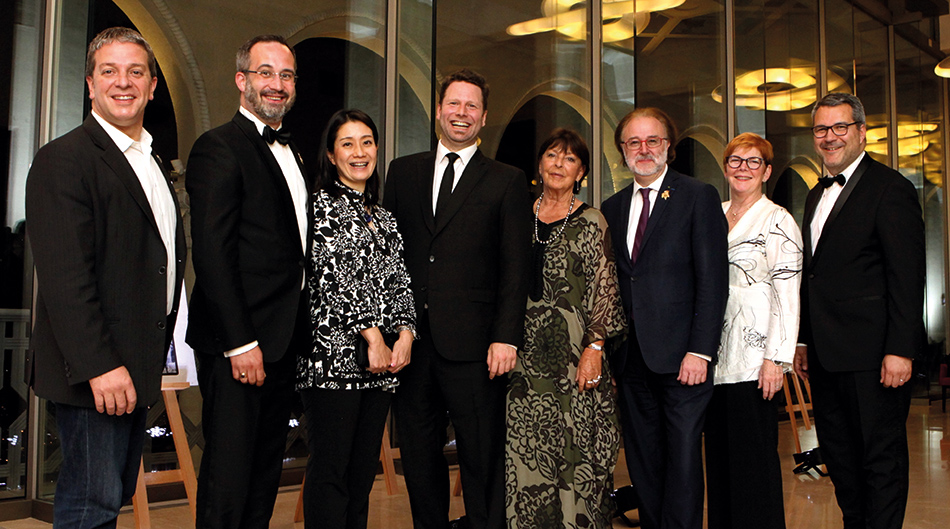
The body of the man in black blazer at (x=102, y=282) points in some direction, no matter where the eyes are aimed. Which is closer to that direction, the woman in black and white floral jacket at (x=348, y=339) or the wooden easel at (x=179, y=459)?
the woman in black and white floral jacket

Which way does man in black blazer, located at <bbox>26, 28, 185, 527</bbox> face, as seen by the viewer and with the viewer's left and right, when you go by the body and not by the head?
facing the viewer and to the right of the viewer

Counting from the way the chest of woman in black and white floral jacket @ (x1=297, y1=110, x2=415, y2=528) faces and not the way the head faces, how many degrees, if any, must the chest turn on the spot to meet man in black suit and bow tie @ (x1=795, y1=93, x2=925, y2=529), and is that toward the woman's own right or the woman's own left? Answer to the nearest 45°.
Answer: approximately 45° to the woman's own left

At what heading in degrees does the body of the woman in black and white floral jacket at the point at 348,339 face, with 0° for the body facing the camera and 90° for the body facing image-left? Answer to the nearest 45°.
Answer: approximately 315°

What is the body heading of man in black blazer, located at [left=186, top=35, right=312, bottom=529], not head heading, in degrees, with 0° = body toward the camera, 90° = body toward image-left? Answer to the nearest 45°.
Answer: approximately 315°

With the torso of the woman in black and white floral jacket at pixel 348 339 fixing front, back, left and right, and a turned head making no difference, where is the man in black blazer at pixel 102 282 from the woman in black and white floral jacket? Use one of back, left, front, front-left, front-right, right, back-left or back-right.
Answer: right

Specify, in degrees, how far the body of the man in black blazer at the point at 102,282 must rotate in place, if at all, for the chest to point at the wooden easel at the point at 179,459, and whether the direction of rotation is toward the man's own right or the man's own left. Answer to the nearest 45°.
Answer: approximately 135° to the man's own left

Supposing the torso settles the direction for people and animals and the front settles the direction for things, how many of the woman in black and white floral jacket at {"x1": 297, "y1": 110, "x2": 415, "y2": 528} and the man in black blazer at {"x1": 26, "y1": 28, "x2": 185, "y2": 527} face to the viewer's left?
0

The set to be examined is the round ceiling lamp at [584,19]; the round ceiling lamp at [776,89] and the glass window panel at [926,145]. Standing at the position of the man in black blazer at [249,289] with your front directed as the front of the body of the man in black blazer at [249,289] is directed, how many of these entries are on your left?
3

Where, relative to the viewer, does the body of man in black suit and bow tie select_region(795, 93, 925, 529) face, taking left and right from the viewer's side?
facing the viewer and to the left of the viewer

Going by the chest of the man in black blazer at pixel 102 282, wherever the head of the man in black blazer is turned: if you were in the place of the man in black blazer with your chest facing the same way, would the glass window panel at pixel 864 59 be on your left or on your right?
on your left

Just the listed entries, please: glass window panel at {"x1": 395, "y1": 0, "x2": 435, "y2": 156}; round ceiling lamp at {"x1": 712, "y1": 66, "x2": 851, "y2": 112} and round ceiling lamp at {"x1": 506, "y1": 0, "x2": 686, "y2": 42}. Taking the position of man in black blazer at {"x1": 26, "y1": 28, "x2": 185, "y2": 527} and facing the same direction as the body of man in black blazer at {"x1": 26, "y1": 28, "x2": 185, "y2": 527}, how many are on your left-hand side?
3

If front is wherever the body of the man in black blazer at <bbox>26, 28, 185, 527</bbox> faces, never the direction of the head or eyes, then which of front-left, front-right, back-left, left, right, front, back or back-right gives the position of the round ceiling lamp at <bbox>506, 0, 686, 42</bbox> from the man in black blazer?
left

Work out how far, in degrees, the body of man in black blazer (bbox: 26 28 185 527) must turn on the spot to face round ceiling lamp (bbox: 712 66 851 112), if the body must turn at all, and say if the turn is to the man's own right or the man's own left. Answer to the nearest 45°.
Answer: approximately 90° to the man's own left

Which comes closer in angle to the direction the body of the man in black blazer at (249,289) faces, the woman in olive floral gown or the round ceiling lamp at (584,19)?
the woman in olive floral gown

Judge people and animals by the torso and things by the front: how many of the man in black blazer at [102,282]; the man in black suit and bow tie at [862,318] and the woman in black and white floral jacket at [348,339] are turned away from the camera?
0
